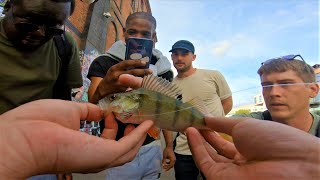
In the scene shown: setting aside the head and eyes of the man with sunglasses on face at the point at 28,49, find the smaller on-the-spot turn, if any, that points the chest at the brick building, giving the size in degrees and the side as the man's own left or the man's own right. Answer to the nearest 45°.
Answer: approximately 180°

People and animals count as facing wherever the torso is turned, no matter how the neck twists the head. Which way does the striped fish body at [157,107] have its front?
to the viewer's left

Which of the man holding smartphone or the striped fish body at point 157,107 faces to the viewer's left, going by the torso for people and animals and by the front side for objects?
the striped fish body

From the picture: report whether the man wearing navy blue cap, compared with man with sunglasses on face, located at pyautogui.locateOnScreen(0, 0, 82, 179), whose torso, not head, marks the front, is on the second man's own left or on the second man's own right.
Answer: on the second man's own left

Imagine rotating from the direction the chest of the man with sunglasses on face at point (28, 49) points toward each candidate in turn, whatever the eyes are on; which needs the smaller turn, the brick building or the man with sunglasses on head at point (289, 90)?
the man with sunglasses on head

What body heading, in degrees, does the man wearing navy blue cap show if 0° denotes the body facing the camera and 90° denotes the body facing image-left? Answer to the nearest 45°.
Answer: approximately 45°

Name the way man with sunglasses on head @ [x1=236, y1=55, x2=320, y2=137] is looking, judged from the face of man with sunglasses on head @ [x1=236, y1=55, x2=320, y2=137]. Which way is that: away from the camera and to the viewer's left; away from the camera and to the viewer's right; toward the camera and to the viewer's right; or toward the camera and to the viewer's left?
toward the camera and to the viewer's left

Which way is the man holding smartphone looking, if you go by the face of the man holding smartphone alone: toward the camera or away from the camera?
toward the camera

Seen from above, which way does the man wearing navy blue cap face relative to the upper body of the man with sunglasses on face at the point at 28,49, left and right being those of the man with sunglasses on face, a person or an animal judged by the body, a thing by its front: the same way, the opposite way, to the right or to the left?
to the right

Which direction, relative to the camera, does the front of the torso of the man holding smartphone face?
toward the camera

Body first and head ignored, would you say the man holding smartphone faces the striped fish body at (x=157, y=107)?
yes

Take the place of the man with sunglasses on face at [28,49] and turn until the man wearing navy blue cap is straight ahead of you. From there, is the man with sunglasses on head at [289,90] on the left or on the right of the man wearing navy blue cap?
right

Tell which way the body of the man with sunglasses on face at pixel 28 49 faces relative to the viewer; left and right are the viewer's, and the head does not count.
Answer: facing the viewer

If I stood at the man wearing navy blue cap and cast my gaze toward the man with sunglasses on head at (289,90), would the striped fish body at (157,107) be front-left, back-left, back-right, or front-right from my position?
front-right

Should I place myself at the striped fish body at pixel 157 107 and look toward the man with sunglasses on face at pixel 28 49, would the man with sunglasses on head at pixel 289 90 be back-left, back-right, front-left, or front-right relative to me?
back-right

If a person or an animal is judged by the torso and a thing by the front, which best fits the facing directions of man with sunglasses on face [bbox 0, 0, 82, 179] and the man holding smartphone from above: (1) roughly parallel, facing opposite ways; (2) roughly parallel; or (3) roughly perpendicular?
roughly parallel

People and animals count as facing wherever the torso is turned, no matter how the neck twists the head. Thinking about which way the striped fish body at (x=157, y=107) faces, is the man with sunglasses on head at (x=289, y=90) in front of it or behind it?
behind

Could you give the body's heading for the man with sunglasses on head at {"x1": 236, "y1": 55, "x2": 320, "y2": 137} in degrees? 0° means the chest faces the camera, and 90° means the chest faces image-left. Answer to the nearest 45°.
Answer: approximately 45°
